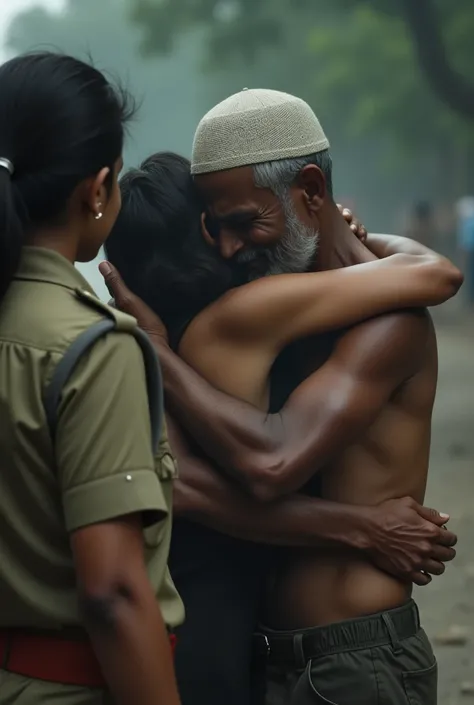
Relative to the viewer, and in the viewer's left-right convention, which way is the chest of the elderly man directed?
facing to the left of the viewer

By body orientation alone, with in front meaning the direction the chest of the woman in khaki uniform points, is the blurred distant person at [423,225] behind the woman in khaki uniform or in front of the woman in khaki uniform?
in front

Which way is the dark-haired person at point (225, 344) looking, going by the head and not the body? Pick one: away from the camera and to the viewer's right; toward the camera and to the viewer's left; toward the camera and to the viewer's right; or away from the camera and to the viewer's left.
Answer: away from the camera and to the viewer's right

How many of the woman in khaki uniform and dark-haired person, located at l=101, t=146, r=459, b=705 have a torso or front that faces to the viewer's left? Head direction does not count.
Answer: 0

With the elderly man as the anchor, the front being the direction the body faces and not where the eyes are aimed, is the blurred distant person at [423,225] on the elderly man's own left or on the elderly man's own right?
on the elderly man's own right

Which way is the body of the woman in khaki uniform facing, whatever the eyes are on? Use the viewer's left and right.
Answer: facing away from the viewer and to the right of the viewer

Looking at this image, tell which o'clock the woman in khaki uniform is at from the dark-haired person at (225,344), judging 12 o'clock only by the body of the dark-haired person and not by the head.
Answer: The woman in khaki uniform is roughly at 5 o'clock from the dark-haired person.

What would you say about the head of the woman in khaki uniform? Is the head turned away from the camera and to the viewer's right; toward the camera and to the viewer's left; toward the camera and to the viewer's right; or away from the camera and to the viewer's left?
away from the camera and to the viewer's right

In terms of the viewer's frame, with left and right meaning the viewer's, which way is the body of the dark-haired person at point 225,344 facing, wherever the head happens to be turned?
facing away from the viewer and to the right of the viewer

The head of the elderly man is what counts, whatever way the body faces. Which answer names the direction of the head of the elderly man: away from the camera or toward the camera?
toward the camera

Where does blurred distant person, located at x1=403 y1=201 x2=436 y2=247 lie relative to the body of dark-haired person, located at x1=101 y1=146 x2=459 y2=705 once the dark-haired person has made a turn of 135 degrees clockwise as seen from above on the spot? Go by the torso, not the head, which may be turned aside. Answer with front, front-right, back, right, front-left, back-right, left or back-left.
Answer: back
